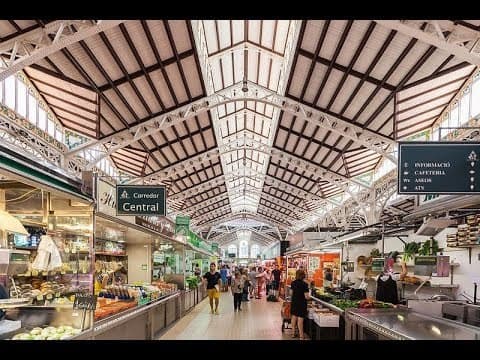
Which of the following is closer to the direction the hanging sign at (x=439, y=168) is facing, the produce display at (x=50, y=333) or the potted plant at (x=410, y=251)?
the produce display

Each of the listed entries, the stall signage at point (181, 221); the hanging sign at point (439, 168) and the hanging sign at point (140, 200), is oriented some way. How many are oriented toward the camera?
3

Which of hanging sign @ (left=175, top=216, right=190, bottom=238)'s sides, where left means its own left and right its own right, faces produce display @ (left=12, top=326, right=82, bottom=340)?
front

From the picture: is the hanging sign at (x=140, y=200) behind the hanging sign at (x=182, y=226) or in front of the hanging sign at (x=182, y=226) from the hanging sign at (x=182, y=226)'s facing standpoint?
in front

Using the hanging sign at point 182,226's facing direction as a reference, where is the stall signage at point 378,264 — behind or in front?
in front
